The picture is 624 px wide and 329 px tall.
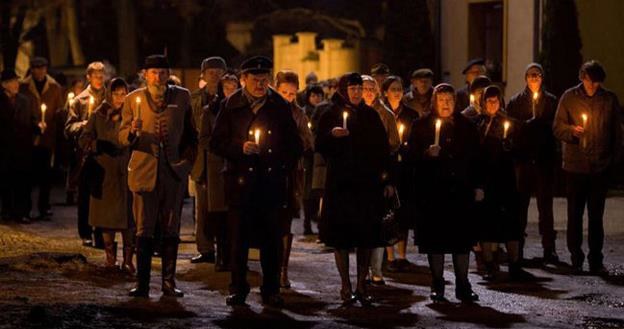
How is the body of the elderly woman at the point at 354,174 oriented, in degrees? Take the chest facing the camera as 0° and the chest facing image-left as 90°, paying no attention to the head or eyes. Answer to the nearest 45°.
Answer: approximately 0°

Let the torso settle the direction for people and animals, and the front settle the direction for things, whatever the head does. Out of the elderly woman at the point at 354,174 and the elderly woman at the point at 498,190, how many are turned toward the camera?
2

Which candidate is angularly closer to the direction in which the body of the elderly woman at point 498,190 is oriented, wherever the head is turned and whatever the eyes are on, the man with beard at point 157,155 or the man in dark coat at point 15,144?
the man with beard

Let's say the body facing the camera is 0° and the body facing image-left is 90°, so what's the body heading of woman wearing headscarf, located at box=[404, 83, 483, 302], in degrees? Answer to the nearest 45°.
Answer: approximately 0°
